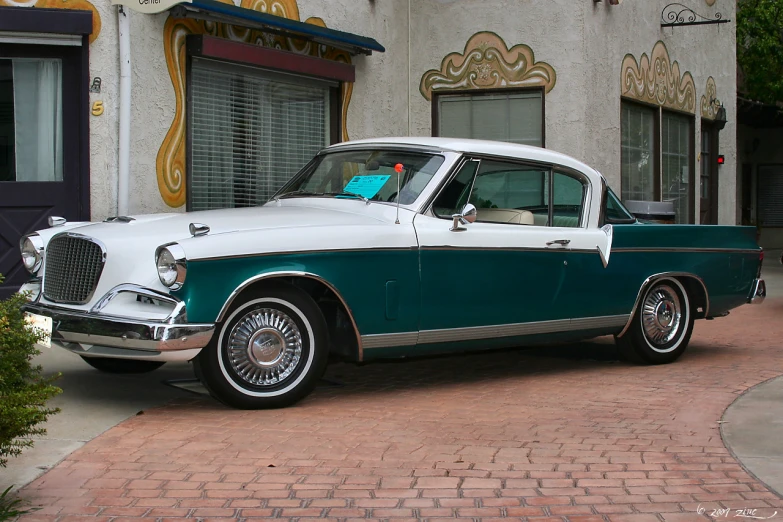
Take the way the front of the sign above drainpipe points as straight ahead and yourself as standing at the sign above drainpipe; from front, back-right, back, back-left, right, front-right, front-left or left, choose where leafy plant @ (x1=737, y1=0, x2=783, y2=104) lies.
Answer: back-left

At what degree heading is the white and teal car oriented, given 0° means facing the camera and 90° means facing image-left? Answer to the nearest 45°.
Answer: approximately 45°

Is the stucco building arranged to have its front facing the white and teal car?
yes

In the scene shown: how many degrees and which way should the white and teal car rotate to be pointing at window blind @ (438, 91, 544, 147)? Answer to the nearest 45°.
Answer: approximately 135° to its right

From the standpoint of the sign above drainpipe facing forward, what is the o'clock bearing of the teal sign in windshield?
The teal sign in windshield is roughly at 11 o'clock from the sign above drainpipe.

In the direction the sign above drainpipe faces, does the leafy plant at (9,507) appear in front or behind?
in front

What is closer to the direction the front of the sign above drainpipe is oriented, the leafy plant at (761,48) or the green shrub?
the green shrub

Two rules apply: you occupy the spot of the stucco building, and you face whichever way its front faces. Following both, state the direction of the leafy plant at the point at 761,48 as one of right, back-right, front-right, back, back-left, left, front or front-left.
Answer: back-left

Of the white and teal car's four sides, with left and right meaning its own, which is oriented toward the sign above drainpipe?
right

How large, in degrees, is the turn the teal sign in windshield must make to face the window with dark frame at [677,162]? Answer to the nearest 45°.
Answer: approximately 180°

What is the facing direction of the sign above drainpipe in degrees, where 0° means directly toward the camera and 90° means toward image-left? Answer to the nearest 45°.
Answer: approximately 0°

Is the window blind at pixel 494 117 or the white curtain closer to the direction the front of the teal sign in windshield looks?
the white curtain

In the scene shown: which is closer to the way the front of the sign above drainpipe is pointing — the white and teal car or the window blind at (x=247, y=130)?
the white and teal car

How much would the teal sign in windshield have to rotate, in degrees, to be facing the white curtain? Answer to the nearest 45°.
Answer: approximately 90° to its right

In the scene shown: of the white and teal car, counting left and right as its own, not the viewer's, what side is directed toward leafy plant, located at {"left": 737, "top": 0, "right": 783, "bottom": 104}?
back

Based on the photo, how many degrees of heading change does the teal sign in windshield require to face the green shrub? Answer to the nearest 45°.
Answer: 0° — it already faces it

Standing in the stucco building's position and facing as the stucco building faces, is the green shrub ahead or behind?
ahead

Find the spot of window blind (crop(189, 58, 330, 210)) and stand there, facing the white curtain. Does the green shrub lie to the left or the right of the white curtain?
left
